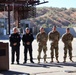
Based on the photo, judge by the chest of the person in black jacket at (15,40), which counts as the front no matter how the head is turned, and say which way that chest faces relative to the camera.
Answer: toward the camera
